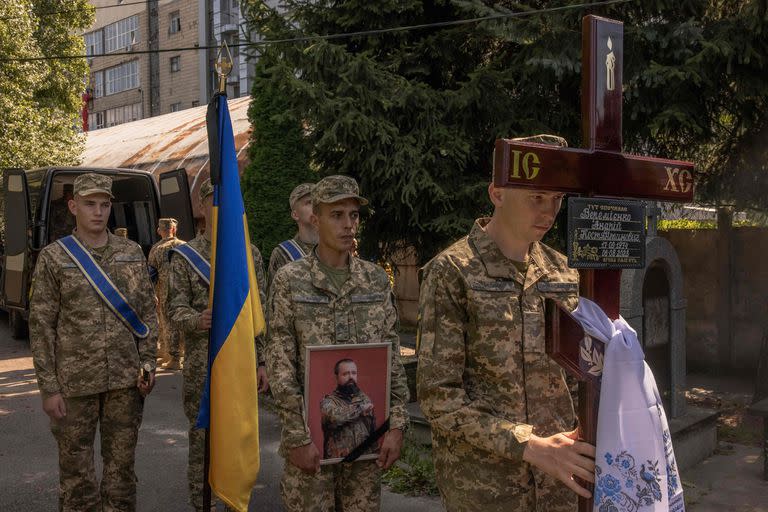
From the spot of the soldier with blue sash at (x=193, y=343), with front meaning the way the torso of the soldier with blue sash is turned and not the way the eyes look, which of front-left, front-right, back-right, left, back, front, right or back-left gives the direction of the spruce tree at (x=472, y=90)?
back-left

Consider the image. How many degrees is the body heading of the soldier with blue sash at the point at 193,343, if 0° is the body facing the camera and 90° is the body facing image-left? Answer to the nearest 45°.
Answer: approximately 0°

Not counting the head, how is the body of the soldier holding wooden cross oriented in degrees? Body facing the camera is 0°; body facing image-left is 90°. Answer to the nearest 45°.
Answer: approximately 315°

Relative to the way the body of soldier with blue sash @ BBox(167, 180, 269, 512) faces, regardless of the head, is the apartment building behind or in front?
behind

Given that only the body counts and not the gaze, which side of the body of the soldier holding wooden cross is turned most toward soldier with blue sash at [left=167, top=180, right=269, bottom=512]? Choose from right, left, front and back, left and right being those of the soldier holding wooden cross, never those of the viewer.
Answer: back

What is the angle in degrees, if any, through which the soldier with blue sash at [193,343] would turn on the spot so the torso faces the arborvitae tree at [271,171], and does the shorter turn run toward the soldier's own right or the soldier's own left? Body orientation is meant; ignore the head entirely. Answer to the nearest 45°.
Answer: approximately 180°

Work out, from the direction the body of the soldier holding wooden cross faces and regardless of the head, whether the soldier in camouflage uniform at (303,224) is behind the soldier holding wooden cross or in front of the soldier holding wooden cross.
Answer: behind
